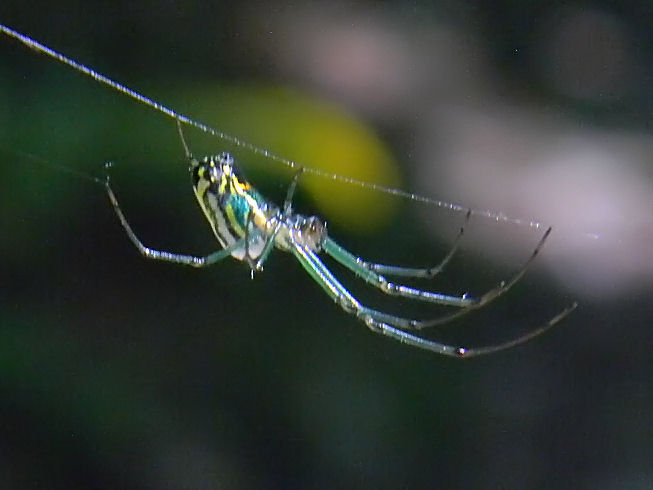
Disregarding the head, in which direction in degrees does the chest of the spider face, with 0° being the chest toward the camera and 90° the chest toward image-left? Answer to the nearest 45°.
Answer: approximately 270°
